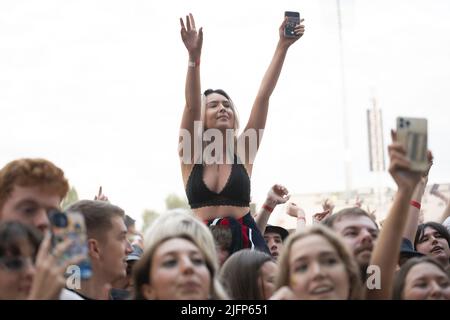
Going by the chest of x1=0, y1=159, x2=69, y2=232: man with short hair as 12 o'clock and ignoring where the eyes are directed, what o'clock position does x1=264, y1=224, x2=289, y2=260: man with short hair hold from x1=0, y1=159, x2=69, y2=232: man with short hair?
x1=264, y1=224, x2=289, y2=260: man with short hair is roughly at 9 o'clock from x1=0, y1=159, x2=69, y2=232: man with short hair.

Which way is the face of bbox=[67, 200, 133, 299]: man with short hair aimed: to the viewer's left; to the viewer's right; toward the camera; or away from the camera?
to the viewer's right

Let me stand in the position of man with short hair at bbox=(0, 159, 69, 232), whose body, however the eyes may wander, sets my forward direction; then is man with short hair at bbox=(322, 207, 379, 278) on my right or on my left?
on my left

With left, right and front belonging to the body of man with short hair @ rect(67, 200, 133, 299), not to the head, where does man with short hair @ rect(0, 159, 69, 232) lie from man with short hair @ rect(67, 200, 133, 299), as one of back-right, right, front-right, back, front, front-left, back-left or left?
back-right

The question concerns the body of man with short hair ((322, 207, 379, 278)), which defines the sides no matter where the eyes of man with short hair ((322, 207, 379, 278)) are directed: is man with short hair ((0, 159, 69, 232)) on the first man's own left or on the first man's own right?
on the first man's own right

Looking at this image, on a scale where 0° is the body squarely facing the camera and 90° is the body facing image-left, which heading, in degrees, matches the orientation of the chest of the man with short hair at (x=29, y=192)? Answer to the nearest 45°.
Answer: approximately 315°

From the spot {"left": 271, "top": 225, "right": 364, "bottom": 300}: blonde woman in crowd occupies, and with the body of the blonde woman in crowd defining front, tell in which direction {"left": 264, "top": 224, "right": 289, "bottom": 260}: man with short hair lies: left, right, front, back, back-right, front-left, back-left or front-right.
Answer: back
